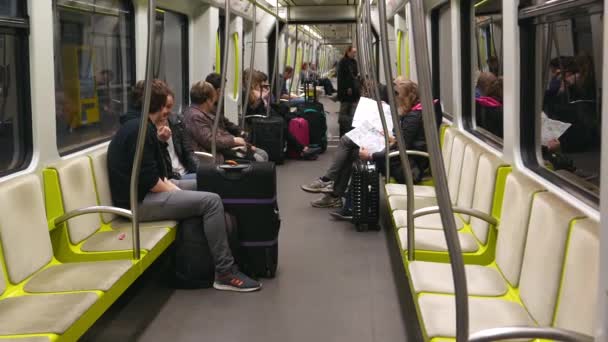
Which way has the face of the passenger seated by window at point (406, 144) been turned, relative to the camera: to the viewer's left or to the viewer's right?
to the viewer's left

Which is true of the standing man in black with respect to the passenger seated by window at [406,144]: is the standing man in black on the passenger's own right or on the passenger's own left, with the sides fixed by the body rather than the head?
on the passenger's own right

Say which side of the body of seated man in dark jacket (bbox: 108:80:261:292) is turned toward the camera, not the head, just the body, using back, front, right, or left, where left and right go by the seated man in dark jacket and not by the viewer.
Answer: right

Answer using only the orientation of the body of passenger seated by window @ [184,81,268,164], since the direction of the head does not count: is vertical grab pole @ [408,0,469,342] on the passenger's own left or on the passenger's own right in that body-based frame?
on the passenger's own right

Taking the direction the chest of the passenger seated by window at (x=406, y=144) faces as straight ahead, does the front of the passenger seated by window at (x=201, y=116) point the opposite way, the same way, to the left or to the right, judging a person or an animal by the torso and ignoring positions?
the opposite way

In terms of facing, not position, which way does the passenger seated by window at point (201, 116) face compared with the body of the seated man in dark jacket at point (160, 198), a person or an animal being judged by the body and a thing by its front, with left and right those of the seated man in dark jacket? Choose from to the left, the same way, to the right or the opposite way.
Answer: the same way

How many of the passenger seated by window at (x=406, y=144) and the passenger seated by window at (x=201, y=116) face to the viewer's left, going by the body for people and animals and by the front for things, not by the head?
1

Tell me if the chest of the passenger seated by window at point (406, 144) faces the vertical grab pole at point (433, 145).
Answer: no

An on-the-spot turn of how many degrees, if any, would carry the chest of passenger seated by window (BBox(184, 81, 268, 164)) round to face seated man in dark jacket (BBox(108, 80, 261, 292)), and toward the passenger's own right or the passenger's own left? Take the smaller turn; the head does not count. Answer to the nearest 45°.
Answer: approximately 90° to the passenger's own right

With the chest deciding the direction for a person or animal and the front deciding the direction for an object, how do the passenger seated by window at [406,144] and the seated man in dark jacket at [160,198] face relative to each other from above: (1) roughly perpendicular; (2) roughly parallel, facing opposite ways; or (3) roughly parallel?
roughly parallel, facing opposite ways

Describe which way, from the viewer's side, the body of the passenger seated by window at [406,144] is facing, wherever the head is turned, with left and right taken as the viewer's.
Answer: facing to the left of the viewer

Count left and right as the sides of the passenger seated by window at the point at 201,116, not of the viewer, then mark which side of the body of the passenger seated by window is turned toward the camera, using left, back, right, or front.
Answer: right
